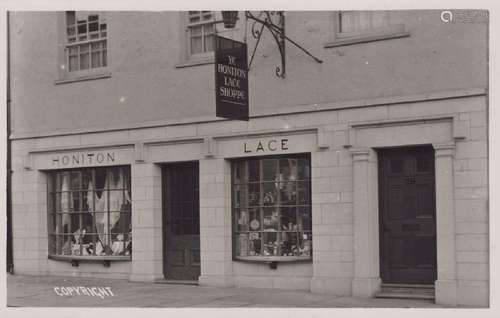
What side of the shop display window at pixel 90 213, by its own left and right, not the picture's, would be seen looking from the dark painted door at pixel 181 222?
left

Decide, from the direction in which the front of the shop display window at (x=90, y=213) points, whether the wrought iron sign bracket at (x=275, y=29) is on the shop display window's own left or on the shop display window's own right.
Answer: on the shop display window's own left

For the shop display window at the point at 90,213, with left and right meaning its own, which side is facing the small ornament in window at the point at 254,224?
left

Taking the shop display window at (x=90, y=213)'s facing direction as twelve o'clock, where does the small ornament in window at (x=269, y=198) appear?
The small ornament in window is roughly at 9 o'clock from the shop display window.

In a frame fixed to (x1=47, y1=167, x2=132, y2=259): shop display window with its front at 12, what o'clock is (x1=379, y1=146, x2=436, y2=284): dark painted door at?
The dark painted door is roughly at 9 o'clock from the shop display window.

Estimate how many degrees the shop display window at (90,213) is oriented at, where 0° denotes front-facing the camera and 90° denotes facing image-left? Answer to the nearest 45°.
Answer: approximately 45°
